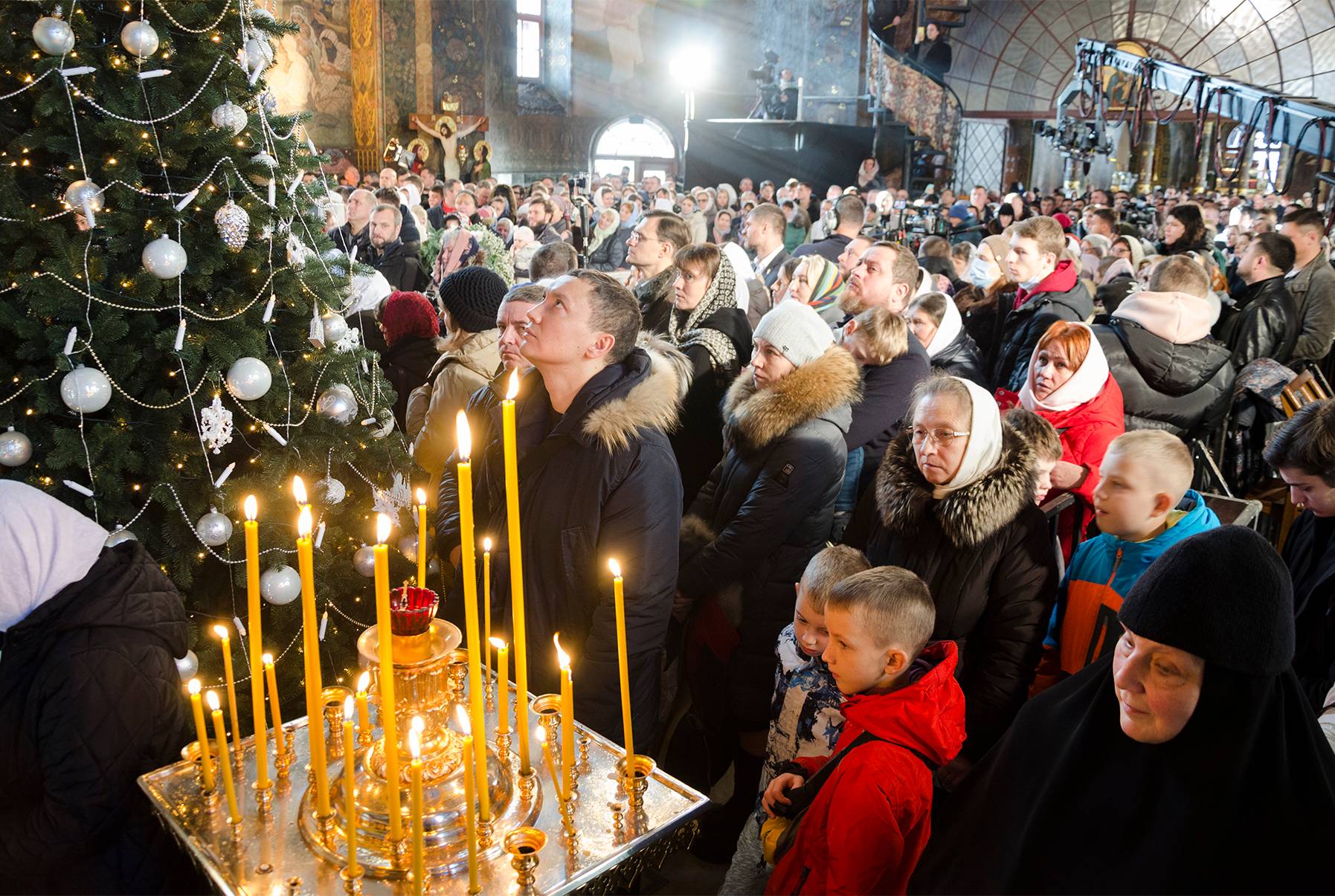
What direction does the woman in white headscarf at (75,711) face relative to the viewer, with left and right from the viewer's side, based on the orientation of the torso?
facing to the left of the viewer

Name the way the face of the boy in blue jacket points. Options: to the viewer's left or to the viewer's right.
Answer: to the viewer's left

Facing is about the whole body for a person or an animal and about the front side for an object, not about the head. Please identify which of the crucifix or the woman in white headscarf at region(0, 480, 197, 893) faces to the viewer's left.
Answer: the woman in white headscarf

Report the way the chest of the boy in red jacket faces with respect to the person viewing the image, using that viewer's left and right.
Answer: facing to the left of the viewer

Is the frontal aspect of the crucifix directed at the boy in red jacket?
yes

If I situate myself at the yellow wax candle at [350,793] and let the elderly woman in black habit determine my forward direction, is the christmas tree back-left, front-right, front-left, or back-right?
back-left
